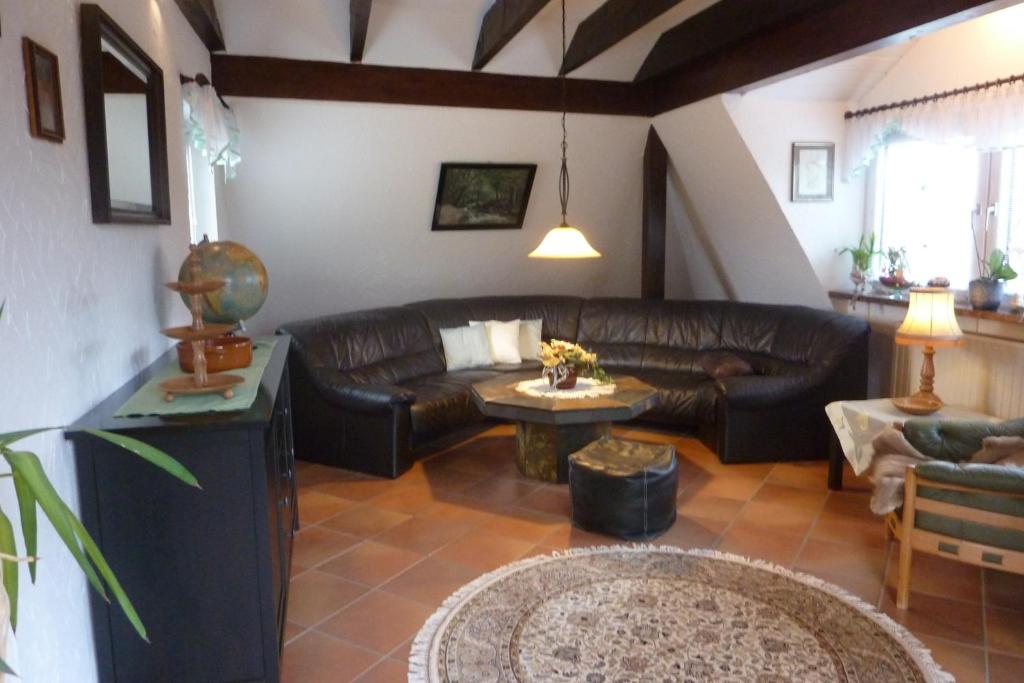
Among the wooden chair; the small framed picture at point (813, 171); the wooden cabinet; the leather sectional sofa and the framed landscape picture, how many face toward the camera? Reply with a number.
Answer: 3

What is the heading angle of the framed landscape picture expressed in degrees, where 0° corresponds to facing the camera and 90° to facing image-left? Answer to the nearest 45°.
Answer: approximately 0°

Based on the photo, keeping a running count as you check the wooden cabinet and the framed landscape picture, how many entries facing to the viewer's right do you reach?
1
